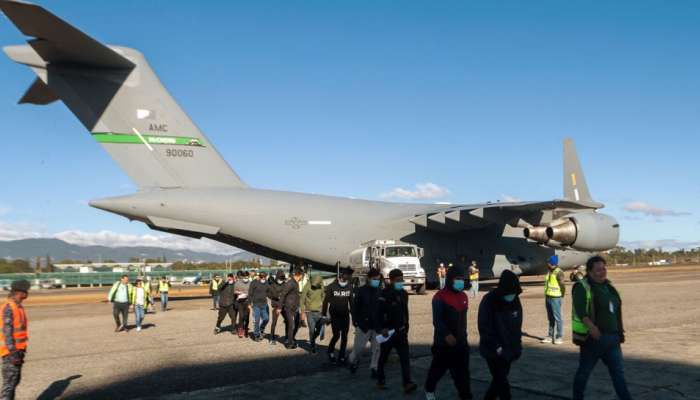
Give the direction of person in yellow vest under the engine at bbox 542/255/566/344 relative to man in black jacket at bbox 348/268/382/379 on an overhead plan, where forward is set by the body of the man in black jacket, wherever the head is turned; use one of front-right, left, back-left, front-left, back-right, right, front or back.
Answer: left

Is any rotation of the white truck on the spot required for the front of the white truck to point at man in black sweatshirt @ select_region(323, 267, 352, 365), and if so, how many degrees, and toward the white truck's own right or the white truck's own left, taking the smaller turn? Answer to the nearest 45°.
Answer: approximately 45° to the white truck's own right

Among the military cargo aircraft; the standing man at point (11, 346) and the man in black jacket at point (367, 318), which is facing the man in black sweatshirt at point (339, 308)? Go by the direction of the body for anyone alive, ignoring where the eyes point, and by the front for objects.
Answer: the standing man

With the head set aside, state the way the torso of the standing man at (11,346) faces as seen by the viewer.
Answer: to the viewer's right

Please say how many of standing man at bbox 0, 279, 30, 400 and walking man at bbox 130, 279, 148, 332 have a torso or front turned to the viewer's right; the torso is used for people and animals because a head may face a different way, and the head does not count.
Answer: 1

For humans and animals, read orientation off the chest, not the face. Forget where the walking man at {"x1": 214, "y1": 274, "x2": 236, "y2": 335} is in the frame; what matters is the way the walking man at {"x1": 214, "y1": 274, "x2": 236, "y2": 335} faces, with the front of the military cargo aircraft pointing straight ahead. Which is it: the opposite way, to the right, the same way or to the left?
to the right

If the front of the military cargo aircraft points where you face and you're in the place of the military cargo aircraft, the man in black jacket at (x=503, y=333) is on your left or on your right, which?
on your right

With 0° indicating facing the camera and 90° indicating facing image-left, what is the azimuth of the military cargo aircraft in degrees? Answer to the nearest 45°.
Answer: approximately 225°

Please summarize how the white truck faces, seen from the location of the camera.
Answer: facing the viewer and to the right of the viewer
